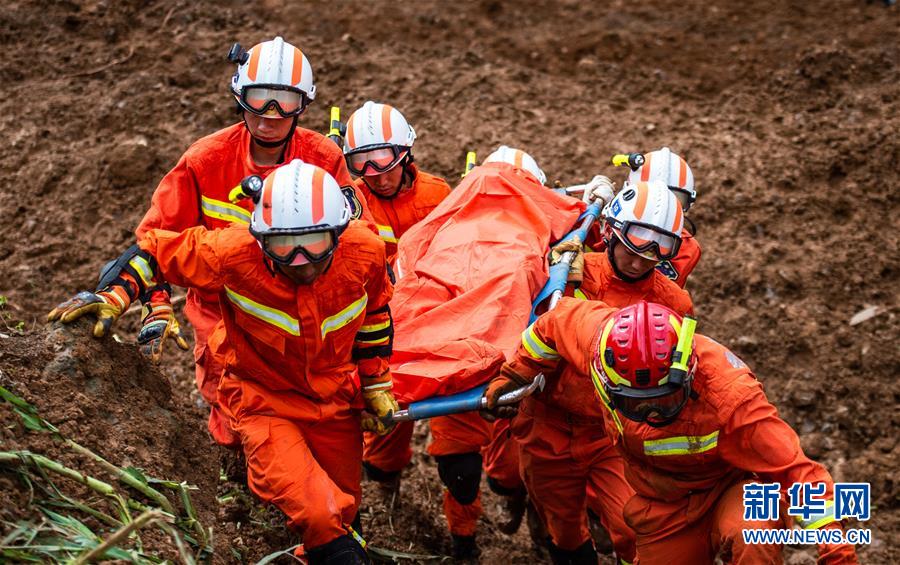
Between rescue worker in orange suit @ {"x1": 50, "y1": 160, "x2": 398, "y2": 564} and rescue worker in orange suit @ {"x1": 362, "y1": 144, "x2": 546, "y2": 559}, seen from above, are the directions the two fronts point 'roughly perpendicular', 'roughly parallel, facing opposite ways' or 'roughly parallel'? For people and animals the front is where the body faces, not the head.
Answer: roughly parallel

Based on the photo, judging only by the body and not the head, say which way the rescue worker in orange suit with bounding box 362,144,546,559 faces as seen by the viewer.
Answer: toward the camera

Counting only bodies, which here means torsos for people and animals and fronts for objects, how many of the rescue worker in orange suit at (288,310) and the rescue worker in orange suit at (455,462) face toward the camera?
2

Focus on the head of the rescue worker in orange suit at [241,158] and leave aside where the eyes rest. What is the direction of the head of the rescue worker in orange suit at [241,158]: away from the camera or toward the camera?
toward the camera

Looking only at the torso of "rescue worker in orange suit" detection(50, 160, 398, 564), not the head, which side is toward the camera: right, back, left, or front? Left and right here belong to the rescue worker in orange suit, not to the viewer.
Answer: front

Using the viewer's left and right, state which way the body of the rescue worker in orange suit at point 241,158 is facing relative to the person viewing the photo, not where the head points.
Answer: facing the viewer

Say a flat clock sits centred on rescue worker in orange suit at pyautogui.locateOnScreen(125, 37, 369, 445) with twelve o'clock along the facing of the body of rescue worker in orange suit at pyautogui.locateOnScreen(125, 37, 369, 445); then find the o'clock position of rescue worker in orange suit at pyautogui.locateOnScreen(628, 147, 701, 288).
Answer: rescue worker in orange suit at pyautogui.locateOnScreen(628, 147, 701, 288) is roughly at 9 o'clock from rescue worker in orange suit at pyautogui.locateOnScreen(125, 37, 369, 445).

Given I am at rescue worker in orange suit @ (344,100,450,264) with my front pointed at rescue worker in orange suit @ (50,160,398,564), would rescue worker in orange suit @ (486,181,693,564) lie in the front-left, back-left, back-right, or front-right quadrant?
front-left

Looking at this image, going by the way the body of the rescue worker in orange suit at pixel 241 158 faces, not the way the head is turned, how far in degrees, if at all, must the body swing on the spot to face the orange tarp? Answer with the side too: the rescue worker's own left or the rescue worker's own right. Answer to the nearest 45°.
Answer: approximately 90° to the rescue worker's own left

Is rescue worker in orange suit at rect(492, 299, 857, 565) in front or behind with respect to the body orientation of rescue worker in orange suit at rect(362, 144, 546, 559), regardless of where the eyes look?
in front

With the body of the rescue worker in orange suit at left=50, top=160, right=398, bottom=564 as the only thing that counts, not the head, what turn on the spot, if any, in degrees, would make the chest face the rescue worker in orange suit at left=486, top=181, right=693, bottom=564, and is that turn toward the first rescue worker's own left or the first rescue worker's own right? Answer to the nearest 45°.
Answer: approximately 90° to the first rescue worker's own left

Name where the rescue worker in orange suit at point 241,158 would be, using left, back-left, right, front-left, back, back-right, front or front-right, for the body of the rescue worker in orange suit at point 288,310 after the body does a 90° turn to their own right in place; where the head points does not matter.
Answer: right

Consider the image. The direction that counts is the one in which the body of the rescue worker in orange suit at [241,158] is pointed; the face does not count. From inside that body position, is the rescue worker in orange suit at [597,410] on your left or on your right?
on your left

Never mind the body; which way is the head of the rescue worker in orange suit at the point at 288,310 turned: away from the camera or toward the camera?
toward the camera
